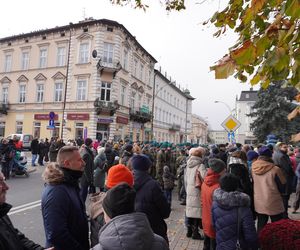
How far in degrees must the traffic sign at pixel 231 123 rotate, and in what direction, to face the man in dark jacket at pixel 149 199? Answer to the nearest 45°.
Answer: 0° — it already faces them

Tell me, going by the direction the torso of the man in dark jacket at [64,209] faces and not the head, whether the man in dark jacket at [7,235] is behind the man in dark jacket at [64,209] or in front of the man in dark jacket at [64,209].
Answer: behind

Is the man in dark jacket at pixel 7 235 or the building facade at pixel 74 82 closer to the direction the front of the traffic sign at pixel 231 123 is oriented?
the man in dark jacket

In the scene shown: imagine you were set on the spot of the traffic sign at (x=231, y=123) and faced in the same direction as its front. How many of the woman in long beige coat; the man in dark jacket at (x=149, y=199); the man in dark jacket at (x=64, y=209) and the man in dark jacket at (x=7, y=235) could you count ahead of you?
4

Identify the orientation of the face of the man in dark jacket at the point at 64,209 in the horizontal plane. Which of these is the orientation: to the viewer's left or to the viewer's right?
to the viewer's right

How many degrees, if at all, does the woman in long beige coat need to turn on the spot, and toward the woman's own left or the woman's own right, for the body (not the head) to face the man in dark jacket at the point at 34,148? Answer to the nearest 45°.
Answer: approximately 90° to the woman's own left

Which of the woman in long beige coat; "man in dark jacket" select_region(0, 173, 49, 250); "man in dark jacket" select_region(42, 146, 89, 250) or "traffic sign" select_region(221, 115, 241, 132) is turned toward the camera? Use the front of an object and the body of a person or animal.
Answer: the traffic sign

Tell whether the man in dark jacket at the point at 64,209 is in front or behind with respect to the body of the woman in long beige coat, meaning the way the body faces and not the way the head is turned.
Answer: behind

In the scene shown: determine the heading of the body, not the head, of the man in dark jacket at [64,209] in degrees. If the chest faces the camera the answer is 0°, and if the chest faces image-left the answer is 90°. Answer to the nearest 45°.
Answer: approximately 270°

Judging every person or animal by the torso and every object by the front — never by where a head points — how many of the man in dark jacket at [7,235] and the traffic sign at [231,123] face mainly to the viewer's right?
1
